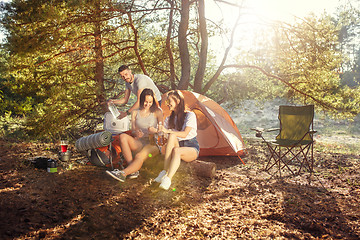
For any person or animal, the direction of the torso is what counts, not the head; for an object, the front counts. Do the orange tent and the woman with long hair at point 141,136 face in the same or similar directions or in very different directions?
same or similar directions

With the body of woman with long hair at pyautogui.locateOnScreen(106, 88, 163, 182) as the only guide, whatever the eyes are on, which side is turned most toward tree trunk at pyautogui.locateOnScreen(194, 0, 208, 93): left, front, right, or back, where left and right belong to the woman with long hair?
back

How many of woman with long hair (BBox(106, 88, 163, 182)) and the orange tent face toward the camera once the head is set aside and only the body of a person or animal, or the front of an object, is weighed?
2

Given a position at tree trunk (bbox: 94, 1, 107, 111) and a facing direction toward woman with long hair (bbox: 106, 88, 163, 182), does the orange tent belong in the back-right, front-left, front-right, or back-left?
front-left

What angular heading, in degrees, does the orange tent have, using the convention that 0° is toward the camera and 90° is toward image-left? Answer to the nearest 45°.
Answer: approximately 0°

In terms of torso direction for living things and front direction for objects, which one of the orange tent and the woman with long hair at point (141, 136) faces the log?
the orange tent

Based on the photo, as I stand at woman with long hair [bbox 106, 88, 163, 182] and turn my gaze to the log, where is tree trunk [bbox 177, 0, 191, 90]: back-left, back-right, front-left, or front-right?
front-left

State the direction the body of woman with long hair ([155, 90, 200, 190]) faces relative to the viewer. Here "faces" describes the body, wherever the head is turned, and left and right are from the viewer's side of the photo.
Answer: facing the viewer and to the left of the viewer

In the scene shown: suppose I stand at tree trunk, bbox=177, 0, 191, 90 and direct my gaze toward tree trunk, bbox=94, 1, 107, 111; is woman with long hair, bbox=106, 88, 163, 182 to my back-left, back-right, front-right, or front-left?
front-left

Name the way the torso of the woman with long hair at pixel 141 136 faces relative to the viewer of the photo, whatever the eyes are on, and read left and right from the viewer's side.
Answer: facing the viewer

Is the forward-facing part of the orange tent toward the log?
yes
